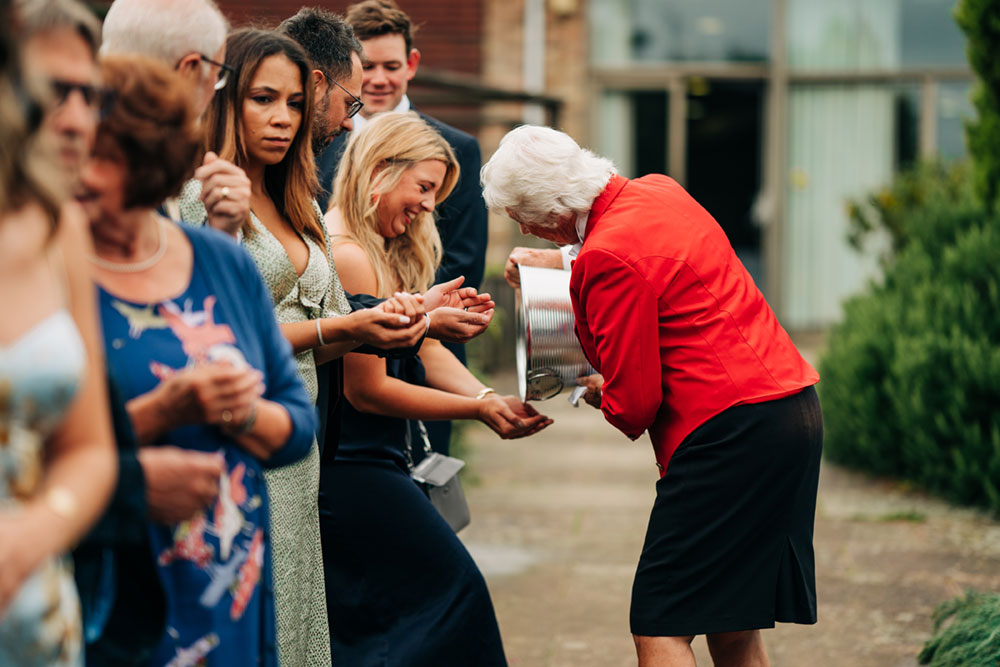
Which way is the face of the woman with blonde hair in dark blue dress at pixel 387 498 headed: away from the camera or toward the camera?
toward the camera

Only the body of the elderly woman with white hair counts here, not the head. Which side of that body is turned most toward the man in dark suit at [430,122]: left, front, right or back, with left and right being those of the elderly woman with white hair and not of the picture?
front

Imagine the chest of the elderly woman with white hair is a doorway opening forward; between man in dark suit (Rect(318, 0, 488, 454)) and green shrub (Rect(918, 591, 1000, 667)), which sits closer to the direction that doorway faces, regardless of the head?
the man in dark suit

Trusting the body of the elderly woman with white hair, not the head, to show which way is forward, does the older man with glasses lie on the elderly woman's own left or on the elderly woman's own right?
on the elderly woman's own left

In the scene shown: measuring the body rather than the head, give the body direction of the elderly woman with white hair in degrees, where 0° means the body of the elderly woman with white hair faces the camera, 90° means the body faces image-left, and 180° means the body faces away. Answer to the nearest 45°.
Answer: approximately 135°

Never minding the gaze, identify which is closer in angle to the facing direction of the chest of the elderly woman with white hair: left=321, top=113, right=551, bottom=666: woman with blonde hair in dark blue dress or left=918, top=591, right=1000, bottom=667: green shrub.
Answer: the woman with blonde hair in dark blue dress

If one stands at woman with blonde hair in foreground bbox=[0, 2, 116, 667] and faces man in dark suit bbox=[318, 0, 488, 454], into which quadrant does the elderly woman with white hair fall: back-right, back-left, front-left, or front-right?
front-right

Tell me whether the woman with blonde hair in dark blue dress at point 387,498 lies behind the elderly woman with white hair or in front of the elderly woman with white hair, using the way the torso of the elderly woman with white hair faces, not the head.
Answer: in front

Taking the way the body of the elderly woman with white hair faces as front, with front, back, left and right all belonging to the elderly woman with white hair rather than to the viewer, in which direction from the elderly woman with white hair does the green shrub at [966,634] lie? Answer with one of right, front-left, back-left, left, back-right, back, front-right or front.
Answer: right
